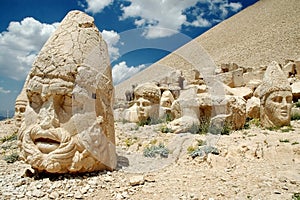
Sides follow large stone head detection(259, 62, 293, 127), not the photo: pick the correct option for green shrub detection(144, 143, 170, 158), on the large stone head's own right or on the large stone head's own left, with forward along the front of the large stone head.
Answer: on the large stone head's own right

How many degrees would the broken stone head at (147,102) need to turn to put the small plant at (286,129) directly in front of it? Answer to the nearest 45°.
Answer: approximately 90° to its left

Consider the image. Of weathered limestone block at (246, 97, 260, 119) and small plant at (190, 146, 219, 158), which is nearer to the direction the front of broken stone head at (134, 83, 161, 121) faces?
the small plant

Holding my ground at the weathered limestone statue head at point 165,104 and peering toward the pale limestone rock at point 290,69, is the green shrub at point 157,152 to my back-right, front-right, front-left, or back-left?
back-right

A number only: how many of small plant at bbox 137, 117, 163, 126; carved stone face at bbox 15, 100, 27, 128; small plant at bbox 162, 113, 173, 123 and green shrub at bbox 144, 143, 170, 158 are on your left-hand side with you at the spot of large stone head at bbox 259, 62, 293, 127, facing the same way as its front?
0

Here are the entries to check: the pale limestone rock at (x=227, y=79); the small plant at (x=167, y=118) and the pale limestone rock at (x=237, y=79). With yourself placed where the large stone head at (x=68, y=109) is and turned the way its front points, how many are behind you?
3

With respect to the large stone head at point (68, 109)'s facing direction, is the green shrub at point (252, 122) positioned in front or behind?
behind

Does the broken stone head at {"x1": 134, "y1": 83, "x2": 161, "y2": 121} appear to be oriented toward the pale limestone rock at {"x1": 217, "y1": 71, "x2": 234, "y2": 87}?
no

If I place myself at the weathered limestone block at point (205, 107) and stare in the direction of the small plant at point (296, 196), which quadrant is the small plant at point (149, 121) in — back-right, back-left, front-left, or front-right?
back-right

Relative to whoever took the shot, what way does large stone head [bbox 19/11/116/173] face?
facing the viewer and to the left of the viewer

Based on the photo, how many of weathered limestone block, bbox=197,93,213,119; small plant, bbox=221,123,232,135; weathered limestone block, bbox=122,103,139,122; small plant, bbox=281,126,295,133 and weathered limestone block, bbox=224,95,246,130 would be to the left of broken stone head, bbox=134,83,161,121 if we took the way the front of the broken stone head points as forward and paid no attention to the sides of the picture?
4

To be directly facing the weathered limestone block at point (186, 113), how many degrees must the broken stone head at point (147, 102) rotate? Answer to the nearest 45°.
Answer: approximately 90° to its left

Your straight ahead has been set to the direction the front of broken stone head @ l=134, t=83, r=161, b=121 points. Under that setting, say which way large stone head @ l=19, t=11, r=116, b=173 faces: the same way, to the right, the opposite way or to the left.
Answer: the same way

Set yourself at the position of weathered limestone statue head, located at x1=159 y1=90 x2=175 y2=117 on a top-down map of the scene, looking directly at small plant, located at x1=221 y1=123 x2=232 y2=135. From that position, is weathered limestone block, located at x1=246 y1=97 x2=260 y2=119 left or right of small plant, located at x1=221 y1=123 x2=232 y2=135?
left

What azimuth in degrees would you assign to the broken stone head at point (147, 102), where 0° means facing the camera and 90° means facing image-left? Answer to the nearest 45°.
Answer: approximately 45°
